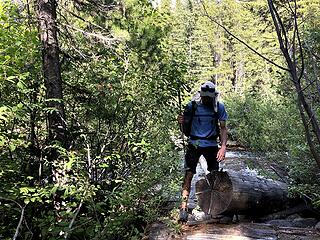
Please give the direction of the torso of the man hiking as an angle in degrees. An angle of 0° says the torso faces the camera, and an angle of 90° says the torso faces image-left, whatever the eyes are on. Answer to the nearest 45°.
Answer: approximately 0°

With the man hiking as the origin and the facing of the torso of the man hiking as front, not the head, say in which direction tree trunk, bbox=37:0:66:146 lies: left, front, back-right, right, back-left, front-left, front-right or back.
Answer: right
